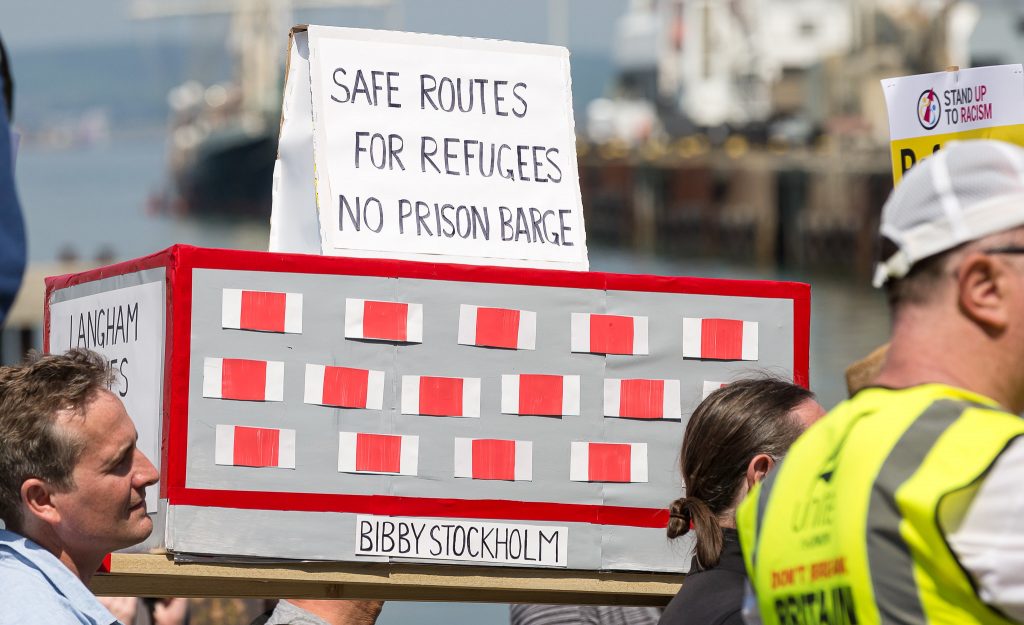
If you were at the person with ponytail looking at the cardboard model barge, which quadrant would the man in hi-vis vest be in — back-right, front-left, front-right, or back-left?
back-left

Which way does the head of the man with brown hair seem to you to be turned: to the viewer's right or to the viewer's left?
to the viewer's right

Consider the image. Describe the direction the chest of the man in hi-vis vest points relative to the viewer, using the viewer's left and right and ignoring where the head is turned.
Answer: facing away from the viewer and to the right of the viewer

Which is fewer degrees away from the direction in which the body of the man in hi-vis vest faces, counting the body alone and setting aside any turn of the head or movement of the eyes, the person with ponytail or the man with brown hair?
the person with ponytail

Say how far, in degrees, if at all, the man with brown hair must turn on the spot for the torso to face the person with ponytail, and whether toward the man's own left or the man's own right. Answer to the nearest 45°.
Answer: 0° — they already face them

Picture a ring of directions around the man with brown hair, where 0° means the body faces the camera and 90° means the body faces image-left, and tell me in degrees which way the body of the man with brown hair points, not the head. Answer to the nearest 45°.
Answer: approximately 270°

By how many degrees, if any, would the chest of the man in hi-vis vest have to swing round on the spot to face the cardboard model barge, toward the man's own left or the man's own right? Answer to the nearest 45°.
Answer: approximately 90° to the man's own left

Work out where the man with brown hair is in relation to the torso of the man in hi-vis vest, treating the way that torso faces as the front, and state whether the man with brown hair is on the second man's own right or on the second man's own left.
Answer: on the second man's own left

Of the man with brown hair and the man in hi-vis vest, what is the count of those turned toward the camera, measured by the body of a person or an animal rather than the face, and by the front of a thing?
0

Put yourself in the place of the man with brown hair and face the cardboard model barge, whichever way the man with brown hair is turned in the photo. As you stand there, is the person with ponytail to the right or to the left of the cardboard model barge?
right

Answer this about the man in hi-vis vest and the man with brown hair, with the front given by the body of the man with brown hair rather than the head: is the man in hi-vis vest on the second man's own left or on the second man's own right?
on the second man's own right
